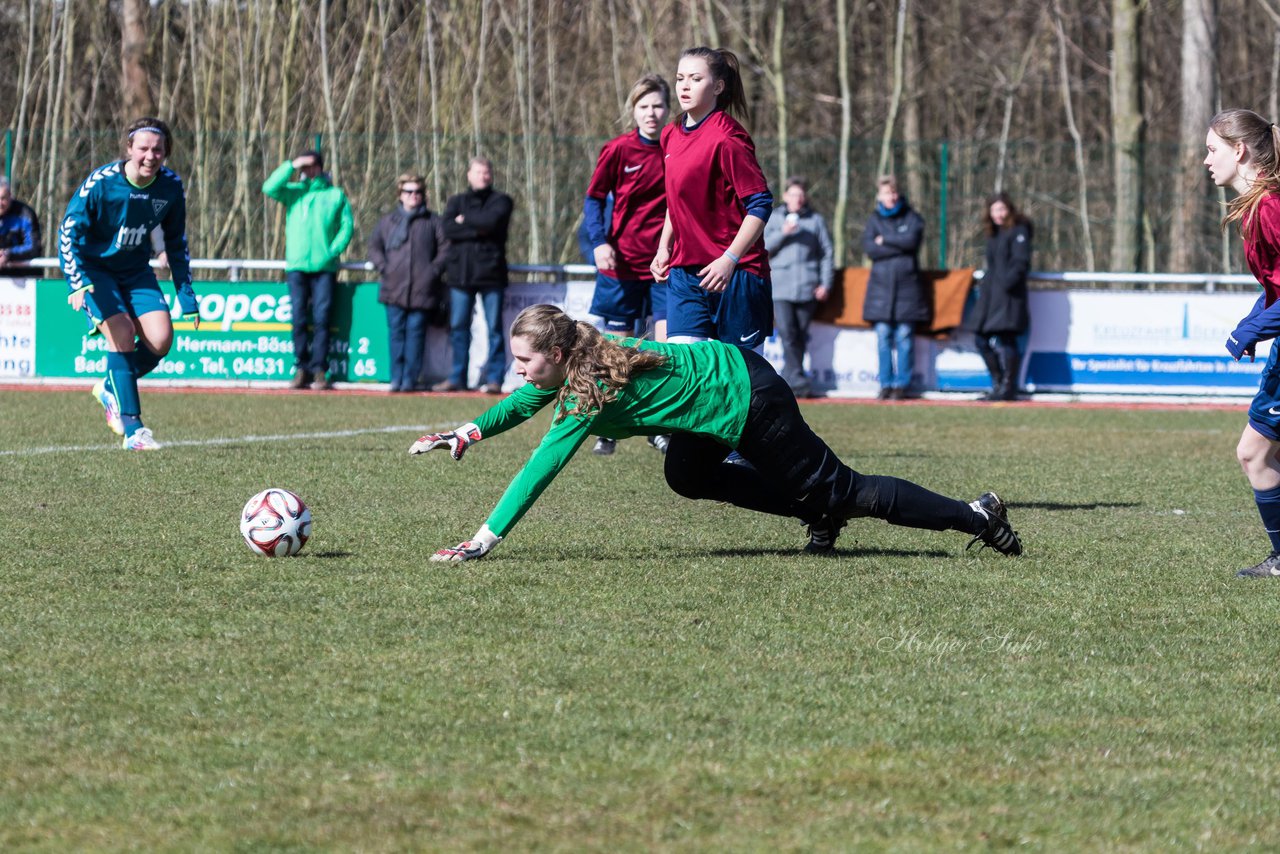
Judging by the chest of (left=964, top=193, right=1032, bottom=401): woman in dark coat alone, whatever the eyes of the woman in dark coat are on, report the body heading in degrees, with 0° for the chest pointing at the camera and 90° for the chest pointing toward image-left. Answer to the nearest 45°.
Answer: approximately 45°

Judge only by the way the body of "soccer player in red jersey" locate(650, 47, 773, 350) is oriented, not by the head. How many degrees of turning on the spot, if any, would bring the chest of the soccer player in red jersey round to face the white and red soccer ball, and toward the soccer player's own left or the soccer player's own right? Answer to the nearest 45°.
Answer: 0° — they already face it

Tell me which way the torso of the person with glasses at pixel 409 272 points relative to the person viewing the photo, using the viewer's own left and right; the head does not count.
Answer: facing the viewer

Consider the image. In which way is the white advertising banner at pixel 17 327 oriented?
toward the camera

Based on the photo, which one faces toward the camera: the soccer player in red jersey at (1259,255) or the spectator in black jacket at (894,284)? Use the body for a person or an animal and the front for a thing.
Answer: the spectator in black jacket

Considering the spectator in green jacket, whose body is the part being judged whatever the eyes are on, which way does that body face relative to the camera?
toward the camera

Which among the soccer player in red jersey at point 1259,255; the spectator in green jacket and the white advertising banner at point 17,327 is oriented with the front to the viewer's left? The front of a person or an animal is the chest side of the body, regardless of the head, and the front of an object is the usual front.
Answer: the soccer player in red jersey

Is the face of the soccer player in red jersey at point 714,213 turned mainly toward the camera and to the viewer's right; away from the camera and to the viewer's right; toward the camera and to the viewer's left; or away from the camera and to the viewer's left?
toward the camera and to the viewer's left

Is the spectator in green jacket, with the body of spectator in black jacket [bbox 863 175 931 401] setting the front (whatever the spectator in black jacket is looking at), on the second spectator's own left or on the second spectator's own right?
on the second spectator's own right

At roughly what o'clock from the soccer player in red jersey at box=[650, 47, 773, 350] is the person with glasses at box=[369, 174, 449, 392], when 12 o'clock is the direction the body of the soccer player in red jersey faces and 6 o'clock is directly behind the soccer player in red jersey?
The person with glasses is roughly at 4 o'clock from the soccer player in red jersey.

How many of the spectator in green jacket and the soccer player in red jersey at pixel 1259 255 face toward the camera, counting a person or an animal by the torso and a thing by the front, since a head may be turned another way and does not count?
1

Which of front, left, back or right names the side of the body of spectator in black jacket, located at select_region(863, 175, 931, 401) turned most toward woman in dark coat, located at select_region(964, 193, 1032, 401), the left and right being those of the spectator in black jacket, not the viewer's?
left

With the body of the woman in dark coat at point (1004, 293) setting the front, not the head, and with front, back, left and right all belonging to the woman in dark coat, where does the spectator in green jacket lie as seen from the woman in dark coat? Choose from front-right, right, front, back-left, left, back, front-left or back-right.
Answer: front-right

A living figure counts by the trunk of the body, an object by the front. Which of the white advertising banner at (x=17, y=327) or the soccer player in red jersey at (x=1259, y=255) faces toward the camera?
the white advertising banner

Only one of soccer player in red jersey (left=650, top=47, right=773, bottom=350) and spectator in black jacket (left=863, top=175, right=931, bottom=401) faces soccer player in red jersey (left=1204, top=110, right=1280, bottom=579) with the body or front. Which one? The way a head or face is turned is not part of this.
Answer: the spectator in black jacket

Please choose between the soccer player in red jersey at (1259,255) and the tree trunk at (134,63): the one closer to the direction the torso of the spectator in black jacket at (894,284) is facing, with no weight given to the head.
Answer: the soccer player in red jersey
